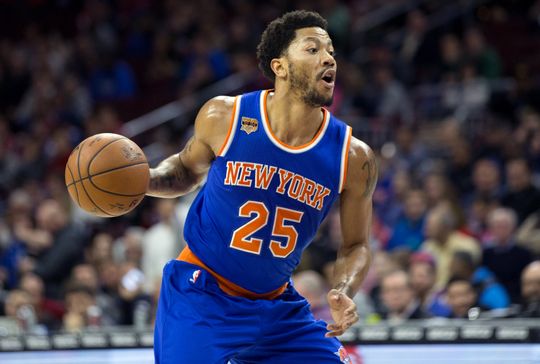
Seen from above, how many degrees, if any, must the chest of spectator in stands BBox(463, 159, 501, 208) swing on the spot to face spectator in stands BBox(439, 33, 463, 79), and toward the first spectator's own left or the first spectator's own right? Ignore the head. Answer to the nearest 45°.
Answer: approximately 180°

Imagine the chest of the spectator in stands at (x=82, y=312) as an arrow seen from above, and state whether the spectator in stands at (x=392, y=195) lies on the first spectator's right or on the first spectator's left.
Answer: on the first spectator's left

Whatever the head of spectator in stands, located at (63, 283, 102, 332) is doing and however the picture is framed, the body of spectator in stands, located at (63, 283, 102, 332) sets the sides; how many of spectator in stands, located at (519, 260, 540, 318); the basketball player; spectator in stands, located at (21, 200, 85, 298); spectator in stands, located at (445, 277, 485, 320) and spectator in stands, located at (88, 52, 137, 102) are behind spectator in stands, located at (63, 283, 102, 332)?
2

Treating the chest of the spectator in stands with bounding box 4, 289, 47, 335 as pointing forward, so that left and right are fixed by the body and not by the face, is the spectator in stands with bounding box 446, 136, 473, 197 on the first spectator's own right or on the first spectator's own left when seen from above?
on the first spectator's own left

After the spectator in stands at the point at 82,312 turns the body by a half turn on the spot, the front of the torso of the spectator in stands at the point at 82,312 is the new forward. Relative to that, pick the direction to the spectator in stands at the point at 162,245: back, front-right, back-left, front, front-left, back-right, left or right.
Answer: front-right

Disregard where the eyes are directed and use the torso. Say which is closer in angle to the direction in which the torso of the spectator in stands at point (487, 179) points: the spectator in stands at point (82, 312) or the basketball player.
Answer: the basketball player
